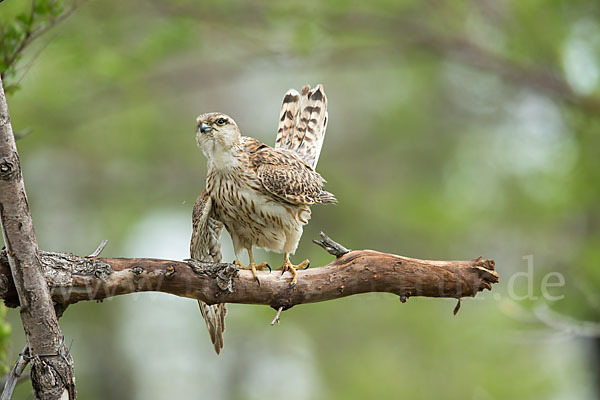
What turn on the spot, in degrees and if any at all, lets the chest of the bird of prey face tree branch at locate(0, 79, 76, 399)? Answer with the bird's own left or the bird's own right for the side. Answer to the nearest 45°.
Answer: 0° — it already faces it

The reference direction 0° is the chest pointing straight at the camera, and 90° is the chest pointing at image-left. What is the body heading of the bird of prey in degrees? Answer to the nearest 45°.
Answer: approximately 45°
